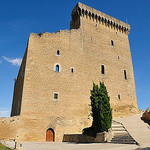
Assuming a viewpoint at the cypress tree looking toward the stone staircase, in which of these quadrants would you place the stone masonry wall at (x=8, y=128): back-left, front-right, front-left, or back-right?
back-right

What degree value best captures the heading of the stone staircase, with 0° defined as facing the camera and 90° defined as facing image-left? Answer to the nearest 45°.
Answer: approximately 0°

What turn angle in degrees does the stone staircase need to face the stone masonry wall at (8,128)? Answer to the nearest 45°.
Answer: approximately 90° to its right
